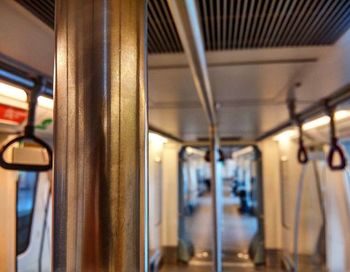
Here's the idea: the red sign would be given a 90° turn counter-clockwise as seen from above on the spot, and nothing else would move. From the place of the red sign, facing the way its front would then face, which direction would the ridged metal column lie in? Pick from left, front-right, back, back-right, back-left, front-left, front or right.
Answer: back-right

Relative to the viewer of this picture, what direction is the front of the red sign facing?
facing the viewer and to the right of the viewer

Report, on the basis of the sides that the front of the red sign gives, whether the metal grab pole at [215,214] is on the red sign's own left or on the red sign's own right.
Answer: on the red sign's own left
